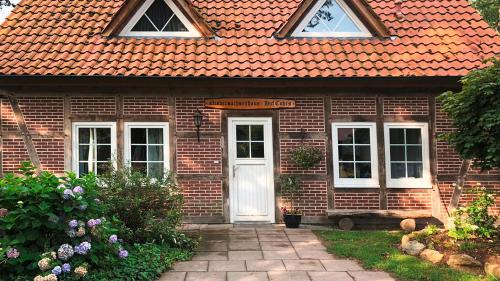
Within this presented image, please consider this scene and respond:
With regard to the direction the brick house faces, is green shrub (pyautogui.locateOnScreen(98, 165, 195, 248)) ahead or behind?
ahead

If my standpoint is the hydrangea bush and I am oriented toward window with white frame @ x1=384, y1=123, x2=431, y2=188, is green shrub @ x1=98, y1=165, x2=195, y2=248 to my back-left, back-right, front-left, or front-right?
front-left

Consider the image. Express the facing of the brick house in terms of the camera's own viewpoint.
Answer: facing the viewer

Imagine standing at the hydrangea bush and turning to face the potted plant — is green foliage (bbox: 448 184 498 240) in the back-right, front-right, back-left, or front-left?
front-right

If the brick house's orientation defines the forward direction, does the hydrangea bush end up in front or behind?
in front

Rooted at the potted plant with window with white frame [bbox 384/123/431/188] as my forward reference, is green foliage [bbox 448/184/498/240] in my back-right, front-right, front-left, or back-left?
front-right

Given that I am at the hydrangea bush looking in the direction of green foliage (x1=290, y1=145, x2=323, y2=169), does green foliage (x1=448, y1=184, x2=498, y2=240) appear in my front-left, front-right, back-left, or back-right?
front-right

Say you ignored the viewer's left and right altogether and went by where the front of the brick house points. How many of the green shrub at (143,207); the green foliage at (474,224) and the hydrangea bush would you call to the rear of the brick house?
0

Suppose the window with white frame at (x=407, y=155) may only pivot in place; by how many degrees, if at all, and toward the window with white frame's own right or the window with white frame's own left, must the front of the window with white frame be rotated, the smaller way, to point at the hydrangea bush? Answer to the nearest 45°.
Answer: approximately 45° to the window with white frame's own right

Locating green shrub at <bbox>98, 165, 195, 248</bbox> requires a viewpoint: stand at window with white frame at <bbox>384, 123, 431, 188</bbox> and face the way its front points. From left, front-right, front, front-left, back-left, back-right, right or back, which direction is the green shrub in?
front-right

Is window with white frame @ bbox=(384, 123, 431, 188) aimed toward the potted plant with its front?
no

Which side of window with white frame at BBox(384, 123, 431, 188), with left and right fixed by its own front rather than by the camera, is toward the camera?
front

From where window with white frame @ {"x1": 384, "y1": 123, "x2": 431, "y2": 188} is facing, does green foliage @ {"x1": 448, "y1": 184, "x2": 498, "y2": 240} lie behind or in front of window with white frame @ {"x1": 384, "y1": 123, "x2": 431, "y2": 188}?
in front
